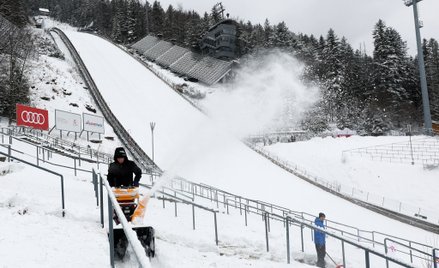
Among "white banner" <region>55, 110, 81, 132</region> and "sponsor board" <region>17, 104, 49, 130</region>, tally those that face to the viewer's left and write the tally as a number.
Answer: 0

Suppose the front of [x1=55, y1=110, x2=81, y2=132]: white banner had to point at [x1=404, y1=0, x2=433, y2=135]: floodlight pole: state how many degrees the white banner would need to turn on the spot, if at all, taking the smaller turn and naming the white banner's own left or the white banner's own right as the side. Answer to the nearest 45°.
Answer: approximately 45° to the white banner's own left

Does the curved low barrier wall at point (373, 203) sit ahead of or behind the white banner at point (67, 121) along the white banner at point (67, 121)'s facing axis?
ahead

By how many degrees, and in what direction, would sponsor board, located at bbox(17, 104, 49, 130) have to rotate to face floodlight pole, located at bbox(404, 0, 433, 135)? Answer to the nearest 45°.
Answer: approximately 45° to its left

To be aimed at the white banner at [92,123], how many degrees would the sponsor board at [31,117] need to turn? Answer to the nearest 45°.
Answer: approximately 90° to its left

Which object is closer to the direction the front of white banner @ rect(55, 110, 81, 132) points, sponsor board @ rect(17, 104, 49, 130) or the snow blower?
the snow blower

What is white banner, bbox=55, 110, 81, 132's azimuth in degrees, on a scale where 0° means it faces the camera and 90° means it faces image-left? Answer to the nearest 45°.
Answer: approximately 315°

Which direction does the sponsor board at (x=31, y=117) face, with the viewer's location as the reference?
facing the viewer and to the right of the viewer

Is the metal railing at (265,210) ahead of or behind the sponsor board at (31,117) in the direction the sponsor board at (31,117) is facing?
ahead

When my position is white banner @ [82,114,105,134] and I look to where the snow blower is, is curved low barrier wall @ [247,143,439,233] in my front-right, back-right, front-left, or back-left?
front-left

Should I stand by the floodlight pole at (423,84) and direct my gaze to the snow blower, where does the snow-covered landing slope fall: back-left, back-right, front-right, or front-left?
front-right

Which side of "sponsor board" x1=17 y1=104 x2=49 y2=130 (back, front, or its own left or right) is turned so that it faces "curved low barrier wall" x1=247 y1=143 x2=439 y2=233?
front

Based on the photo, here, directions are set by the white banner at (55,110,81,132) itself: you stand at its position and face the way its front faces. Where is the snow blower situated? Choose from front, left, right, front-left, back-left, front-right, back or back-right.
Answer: front-right

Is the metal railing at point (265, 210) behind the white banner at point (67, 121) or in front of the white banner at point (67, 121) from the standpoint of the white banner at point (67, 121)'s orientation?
in front

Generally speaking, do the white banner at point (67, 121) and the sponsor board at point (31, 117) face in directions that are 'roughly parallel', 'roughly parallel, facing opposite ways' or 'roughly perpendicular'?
roughly parallel

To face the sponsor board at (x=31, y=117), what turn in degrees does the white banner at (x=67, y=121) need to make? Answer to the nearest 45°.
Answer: approximately 90° to its right
